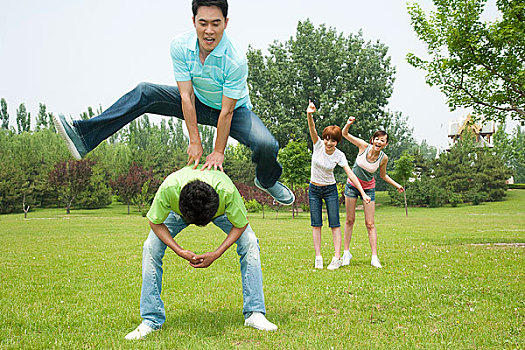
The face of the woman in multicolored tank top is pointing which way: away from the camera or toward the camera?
toward the camera

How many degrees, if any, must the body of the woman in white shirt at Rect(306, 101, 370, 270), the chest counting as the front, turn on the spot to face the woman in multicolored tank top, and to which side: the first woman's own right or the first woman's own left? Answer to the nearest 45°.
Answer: approximately 90° to the first woman's own left

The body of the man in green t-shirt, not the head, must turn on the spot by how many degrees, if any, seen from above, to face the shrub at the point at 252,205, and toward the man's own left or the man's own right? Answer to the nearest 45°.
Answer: approximately 180°

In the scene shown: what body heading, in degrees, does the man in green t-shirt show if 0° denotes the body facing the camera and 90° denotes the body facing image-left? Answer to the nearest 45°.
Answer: approximately 0°

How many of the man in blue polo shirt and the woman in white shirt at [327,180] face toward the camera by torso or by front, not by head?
2

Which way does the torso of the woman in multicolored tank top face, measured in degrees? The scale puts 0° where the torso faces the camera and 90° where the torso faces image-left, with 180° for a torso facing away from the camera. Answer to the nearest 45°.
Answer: approximately 0°

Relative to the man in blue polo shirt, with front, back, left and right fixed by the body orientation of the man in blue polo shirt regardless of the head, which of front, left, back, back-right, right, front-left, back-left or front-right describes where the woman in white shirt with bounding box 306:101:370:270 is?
back-left

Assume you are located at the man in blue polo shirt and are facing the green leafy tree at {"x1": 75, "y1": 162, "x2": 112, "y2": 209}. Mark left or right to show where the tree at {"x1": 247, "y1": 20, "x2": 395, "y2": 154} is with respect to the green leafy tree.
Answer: right

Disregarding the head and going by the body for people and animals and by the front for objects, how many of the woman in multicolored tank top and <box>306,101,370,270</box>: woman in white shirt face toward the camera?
2

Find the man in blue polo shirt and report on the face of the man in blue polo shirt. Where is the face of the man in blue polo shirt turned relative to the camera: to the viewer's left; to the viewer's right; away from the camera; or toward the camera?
toward the camera

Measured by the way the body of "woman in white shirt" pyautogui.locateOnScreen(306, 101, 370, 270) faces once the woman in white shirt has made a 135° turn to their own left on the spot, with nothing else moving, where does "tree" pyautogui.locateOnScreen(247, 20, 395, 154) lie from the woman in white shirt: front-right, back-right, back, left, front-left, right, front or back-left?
front-left

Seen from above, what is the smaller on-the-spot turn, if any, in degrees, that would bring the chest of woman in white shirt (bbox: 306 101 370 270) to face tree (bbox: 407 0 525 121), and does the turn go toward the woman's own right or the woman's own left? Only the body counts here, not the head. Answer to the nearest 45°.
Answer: approximately 135° to the woman's own left

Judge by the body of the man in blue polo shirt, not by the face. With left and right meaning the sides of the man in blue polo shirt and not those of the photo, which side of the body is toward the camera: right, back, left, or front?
front

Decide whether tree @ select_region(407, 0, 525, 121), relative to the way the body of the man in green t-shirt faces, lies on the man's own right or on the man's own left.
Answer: on the man's own left
